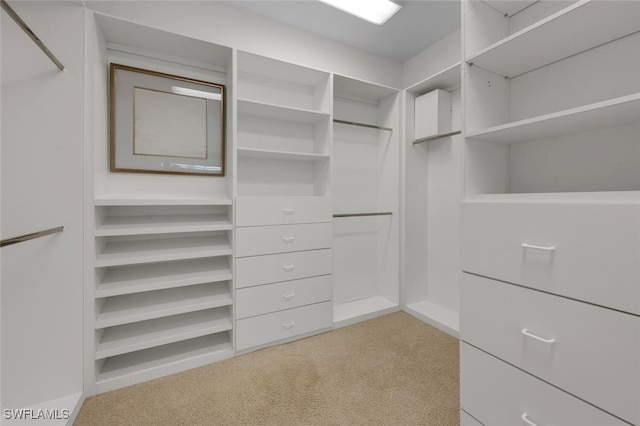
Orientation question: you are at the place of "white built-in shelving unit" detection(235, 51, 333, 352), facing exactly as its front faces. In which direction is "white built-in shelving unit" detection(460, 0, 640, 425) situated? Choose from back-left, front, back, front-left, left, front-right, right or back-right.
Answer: front

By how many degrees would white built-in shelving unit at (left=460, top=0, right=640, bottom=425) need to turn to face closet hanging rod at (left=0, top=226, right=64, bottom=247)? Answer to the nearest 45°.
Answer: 0° — it already faces it

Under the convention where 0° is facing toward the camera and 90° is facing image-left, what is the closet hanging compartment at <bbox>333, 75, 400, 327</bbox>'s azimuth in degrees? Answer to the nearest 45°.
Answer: approximately 315°

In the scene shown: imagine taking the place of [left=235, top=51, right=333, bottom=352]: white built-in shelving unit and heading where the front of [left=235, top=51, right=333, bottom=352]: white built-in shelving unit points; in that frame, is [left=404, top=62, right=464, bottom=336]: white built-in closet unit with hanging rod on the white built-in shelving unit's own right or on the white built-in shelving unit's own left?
on the white built-in shelving unit's own left

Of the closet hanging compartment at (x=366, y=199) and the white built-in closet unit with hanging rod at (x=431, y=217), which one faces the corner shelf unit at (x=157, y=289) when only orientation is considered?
the white built-in closet unit with hanging rod

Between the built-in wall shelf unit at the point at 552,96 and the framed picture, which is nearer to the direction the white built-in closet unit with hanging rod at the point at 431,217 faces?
the framed picture

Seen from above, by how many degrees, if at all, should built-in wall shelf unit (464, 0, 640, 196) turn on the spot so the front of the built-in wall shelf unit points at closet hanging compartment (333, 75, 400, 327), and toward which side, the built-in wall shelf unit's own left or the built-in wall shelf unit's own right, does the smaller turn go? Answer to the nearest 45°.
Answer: approximately 90° to the built-in wall shelf unit's own right

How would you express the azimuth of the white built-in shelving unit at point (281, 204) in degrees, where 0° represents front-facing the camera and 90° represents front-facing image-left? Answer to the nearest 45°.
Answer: approximately 315°

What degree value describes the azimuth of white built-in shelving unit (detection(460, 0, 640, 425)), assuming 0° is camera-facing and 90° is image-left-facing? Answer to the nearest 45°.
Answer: approximately 45°

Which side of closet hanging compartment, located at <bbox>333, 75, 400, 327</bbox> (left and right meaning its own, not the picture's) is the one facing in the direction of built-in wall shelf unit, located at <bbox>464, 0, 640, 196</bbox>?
front

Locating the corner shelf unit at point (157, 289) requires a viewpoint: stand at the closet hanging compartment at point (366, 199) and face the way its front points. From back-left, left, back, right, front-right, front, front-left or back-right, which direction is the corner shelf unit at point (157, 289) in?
right

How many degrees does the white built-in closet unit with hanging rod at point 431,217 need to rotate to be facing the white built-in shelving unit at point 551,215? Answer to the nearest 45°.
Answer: approximately 45° to its left

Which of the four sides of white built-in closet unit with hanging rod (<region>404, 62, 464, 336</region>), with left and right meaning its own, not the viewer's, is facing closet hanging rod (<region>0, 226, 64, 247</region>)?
front

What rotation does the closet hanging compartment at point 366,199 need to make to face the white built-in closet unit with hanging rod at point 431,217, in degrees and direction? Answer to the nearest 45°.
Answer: approximately 45° to its left

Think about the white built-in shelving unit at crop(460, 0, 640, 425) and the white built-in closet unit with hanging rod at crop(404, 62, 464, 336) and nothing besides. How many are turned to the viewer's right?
0

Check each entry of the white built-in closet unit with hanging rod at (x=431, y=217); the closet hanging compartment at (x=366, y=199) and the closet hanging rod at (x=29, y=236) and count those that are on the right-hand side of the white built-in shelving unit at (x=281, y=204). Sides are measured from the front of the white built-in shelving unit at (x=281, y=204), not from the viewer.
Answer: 1

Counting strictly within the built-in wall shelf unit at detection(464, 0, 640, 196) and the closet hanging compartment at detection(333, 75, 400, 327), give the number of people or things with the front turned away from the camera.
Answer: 0

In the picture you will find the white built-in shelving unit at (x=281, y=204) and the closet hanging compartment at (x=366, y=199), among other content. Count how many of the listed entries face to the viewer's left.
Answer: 0

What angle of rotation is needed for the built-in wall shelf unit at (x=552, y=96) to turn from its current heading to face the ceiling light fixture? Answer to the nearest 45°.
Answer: approximately 45° to its right

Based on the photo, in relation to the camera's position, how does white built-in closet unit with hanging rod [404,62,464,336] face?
facing the viewer and to the left of the viewer
